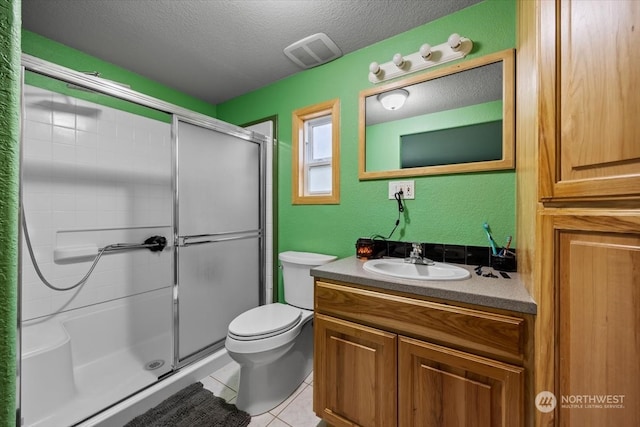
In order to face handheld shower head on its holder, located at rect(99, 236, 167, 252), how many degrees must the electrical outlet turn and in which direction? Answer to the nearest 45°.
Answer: approximately 90° to its right

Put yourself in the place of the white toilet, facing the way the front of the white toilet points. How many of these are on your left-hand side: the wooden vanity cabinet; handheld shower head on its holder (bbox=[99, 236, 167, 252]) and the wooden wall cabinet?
2

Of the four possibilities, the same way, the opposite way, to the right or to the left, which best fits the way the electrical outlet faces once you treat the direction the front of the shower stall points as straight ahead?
to the right

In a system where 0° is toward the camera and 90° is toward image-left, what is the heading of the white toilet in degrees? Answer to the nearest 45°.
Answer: approximately 45°
